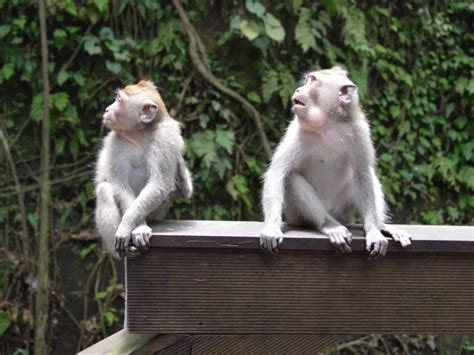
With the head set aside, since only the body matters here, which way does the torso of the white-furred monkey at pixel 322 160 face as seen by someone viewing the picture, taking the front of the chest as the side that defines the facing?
toward the camera

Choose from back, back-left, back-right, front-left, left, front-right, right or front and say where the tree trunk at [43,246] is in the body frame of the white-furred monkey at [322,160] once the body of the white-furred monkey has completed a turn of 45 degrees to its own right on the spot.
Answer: right

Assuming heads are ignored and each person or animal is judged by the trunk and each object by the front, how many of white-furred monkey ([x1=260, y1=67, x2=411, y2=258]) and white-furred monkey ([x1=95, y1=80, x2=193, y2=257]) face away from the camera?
0

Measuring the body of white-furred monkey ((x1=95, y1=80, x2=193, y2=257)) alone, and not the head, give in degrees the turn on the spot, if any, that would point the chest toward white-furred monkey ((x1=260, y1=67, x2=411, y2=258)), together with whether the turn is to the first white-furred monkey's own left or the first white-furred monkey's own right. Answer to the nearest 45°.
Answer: approximately 135° to the first white-furred monkey's own left

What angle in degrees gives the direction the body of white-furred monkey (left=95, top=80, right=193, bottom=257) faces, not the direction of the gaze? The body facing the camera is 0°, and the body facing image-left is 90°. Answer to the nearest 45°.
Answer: approximately 45°

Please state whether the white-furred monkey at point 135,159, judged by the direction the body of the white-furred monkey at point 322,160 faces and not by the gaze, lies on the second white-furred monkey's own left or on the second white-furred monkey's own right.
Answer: on the second white-furred monkey's own right
